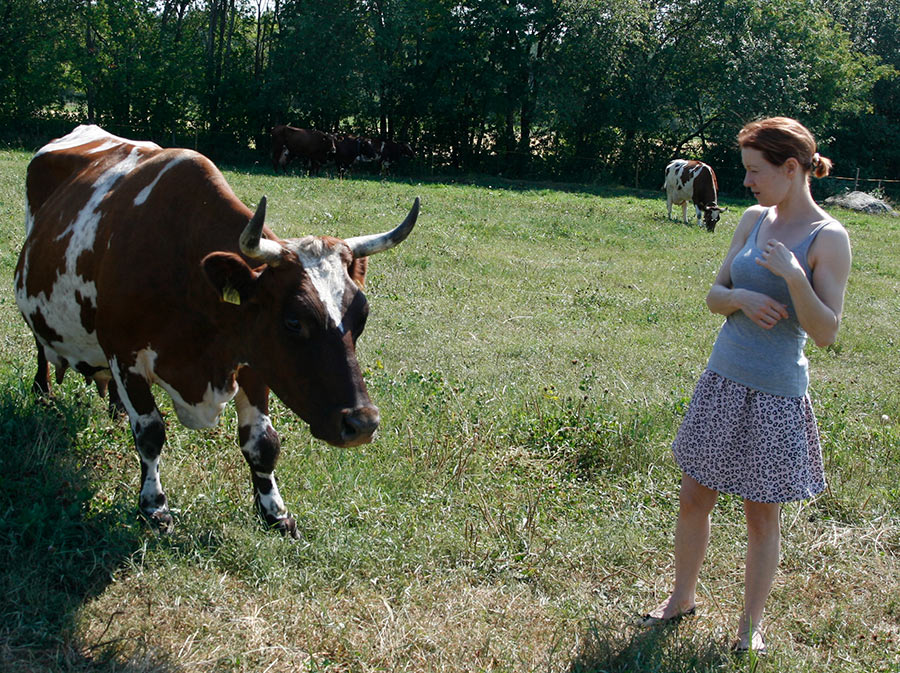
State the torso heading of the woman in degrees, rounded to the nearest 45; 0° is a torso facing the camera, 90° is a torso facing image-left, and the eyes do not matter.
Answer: approximately 45°

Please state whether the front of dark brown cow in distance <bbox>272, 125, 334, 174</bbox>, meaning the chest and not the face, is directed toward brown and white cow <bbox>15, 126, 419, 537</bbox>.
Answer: no

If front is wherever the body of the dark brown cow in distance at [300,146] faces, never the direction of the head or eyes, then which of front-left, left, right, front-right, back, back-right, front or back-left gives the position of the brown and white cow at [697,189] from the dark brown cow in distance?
front-right

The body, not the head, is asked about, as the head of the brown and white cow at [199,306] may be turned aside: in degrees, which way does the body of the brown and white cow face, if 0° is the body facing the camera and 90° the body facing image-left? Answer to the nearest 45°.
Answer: approximately 315°

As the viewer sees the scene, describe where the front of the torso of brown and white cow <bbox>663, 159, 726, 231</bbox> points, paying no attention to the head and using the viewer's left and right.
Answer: facing the viewer and to the right of the viewer

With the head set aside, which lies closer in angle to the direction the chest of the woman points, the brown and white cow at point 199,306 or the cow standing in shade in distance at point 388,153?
the brown and white cow

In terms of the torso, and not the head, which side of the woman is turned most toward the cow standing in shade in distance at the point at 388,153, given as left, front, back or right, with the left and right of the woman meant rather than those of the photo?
right

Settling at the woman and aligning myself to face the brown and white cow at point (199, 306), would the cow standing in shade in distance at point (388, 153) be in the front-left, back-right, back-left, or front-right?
front-right

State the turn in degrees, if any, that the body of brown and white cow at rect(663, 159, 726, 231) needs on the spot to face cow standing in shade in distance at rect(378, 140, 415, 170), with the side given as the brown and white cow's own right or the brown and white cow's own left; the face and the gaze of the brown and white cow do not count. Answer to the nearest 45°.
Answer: approximately 180°

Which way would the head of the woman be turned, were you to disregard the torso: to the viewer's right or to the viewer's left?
to the viewer's left
